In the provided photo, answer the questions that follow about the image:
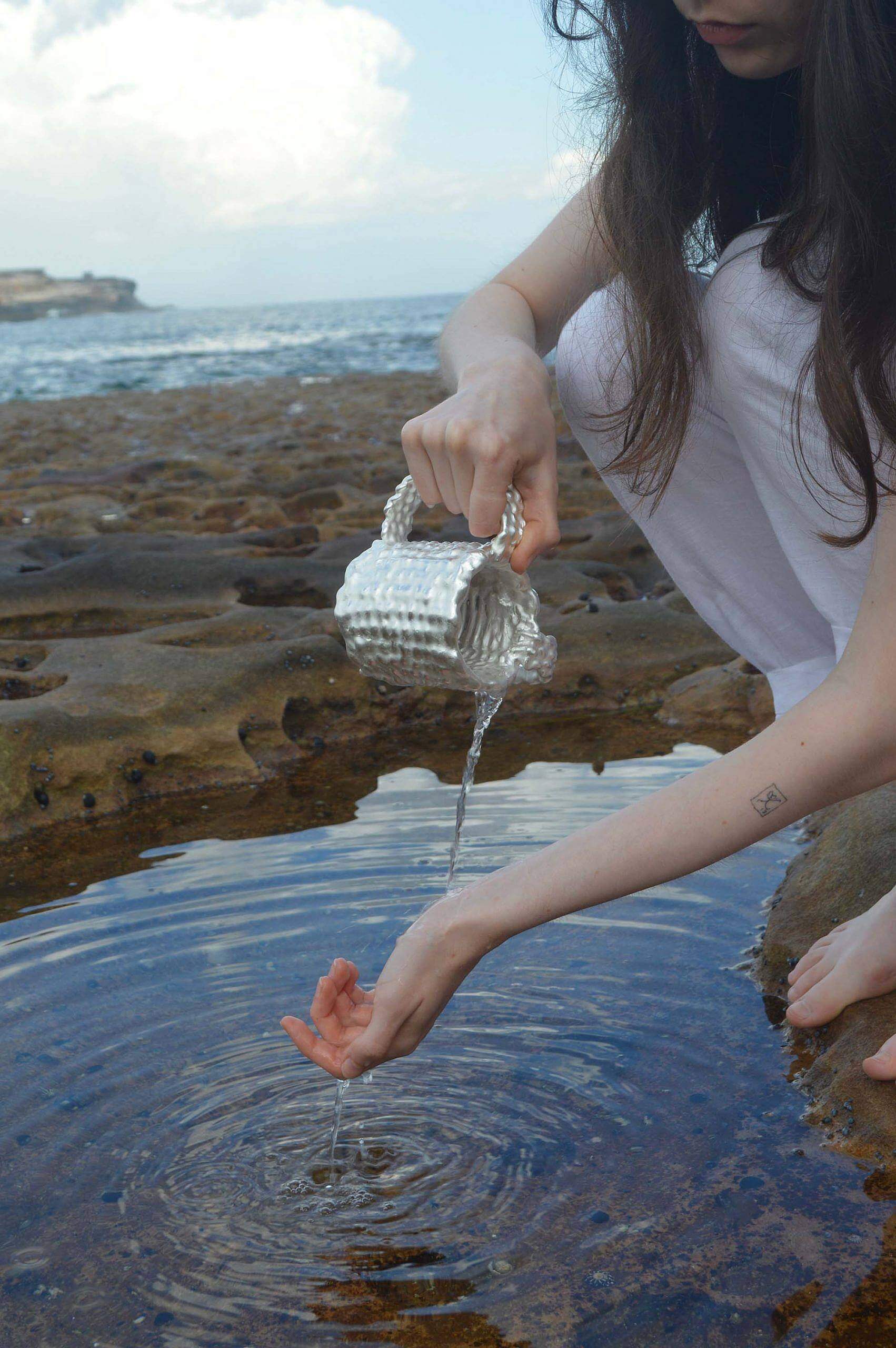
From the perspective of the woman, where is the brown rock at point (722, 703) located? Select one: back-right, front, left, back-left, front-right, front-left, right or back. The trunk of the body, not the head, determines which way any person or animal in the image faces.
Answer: back-right

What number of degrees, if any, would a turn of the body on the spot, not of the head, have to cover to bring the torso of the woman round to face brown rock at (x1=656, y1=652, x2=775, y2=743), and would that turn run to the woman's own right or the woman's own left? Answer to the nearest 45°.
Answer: approximately 135° to the woman's own right
